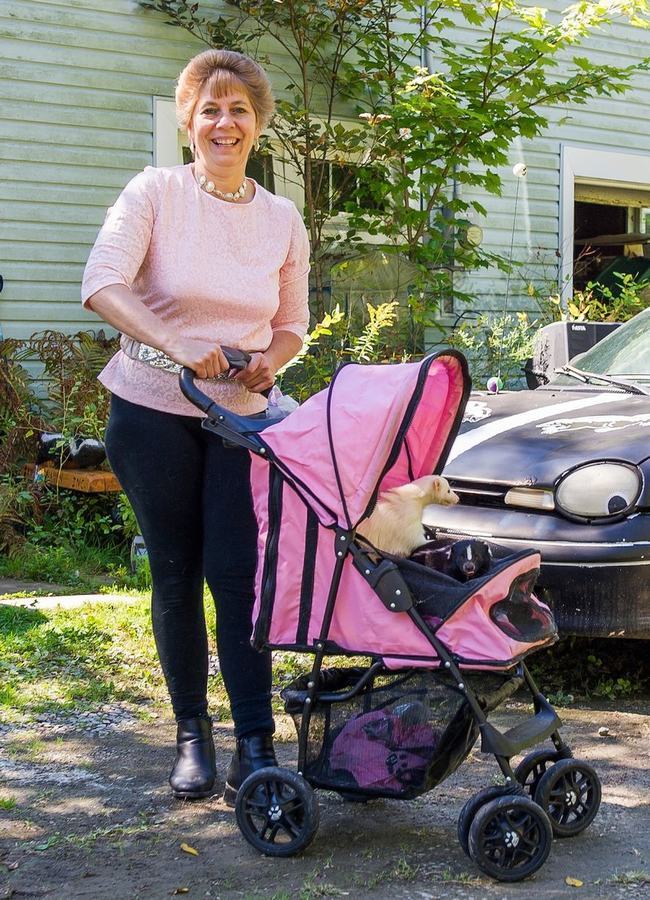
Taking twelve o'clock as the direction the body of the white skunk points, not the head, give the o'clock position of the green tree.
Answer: The green tree is roughly at 9 o'clock from the white skunk.

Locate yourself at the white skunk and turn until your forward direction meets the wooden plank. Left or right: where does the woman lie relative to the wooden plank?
left

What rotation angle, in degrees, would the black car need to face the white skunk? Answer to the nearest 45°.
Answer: approximately 45° to its left

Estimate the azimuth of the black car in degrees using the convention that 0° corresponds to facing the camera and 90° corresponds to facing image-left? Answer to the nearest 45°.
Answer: approximately 45°

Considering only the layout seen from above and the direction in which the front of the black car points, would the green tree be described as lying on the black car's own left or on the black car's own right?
on the black car's own right

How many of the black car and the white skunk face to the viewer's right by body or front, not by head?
1

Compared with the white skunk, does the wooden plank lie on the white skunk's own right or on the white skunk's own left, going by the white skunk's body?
on the white skunk's own left

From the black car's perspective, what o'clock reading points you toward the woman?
The woman is roughly at 12 o'clock from the black car.

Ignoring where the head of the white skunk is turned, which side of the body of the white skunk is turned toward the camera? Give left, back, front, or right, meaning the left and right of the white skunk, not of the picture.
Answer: right

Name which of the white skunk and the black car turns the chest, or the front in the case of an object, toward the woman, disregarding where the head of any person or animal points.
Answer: the black car

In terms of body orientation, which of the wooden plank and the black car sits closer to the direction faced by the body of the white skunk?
the black car
